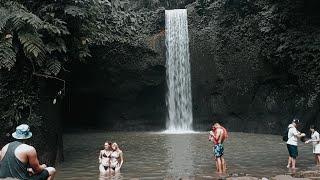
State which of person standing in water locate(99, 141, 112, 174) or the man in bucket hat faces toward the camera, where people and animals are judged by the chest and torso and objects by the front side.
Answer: the person standing in water

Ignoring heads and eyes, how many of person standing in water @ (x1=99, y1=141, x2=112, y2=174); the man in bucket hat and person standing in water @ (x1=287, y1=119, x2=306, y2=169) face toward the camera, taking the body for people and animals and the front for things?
1

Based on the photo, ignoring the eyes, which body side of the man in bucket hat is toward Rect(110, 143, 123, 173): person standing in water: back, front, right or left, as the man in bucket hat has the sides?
front

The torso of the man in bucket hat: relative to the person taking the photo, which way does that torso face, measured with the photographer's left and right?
facing away from the viewer and to the right of the viewer

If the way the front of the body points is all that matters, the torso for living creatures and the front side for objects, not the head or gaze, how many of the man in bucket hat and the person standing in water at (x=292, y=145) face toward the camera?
0

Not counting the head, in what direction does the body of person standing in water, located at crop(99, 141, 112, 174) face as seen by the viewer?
toward the camera
